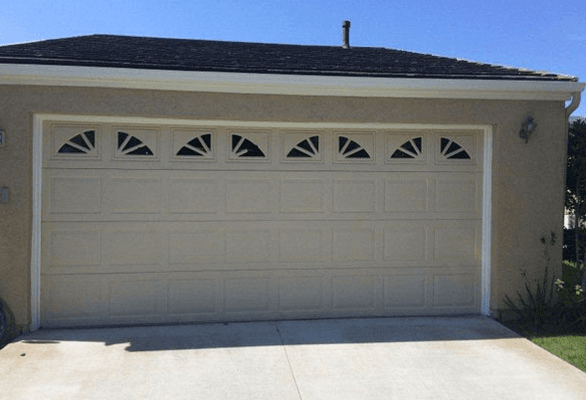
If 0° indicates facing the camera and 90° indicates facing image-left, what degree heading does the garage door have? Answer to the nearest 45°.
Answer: approximately 0°

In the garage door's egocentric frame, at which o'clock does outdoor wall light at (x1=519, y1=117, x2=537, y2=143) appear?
The outdoor wall light is roughly at 9 o'clock from the garage door.

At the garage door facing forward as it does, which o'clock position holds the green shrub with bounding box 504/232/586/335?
The green shrub is roughly at 9 o'clock from the garage door.
